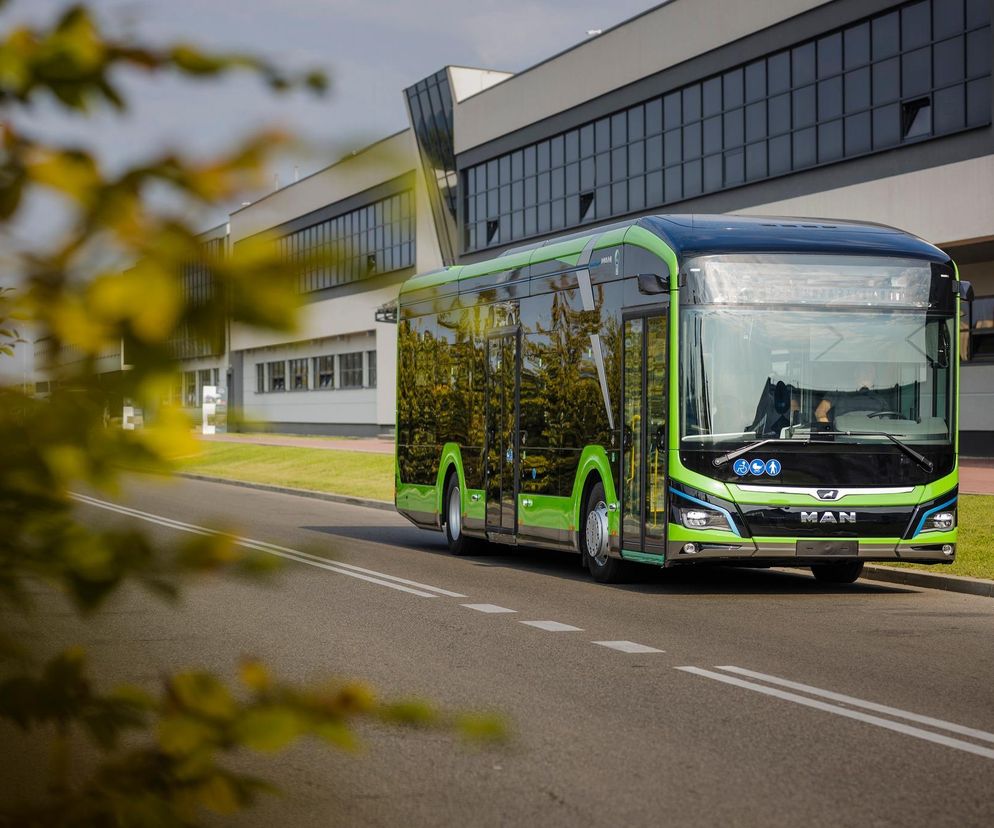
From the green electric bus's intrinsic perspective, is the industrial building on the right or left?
on its left

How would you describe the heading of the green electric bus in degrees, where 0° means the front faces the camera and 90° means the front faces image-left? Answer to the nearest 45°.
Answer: approximately 315°
